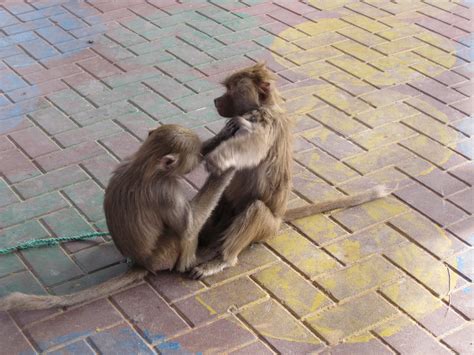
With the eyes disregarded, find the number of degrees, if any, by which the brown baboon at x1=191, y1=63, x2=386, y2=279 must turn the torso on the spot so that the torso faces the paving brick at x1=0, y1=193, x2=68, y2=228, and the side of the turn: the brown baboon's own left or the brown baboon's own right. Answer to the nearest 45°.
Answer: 0° — it already faces it

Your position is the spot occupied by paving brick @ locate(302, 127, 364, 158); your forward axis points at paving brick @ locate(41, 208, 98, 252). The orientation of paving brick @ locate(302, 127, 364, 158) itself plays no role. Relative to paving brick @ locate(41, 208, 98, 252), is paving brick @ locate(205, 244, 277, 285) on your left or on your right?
left

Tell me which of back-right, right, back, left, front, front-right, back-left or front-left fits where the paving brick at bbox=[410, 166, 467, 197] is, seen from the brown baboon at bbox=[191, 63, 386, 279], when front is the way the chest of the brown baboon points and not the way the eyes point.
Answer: back-right

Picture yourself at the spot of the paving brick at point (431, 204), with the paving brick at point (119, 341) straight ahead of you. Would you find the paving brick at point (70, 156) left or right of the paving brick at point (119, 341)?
right

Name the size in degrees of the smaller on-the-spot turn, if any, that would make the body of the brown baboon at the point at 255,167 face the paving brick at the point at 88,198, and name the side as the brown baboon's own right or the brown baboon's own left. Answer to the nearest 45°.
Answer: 0° — it already faces it

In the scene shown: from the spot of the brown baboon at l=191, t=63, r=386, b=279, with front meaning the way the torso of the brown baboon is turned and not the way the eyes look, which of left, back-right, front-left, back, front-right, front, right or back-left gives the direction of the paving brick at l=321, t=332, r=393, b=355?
back-left

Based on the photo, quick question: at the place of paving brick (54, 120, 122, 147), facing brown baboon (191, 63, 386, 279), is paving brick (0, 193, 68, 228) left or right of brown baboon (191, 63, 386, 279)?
right

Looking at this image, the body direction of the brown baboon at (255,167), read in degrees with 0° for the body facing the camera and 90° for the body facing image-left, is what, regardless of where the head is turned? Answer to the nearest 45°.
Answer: approximately 90°

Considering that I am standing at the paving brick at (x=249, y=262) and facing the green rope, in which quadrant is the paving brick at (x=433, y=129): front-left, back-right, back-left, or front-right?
back-right

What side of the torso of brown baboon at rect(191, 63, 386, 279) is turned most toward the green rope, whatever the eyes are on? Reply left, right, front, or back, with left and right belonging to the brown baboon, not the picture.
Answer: front

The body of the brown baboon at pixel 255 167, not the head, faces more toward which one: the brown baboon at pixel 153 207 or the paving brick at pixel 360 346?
the brown baboon
